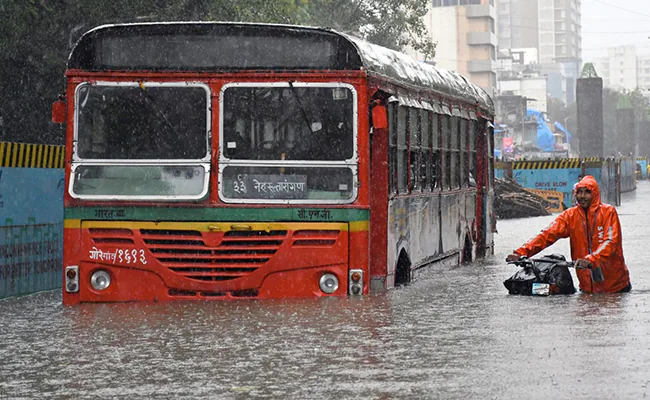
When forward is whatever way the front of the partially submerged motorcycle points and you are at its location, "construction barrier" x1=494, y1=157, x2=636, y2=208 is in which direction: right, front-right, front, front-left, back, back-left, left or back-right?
back-right

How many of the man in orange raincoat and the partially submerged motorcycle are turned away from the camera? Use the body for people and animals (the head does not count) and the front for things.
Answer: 0

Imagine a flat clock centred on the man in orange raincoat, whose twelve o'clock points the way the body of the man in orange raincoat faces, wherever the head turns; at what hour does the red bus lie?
The red bus is roughly at 3 o'clock from the man in orange raincoat.

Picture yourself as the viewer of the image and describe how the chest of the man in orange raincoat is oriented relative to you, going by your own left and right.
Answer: facing the viewer and to the left of the viewer

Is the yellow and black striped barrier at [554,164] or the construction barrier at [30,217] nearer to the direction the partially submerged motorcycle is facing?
the construction barrier

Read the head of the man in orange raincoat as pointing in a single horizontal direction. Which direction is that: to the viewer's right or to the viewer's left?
to the viewer's left

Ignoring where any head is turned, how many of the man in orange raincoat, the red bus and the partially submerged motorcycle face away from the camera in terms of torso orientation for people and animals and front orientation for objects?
0

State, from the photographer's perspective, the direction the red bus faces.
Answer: facing the viewer
